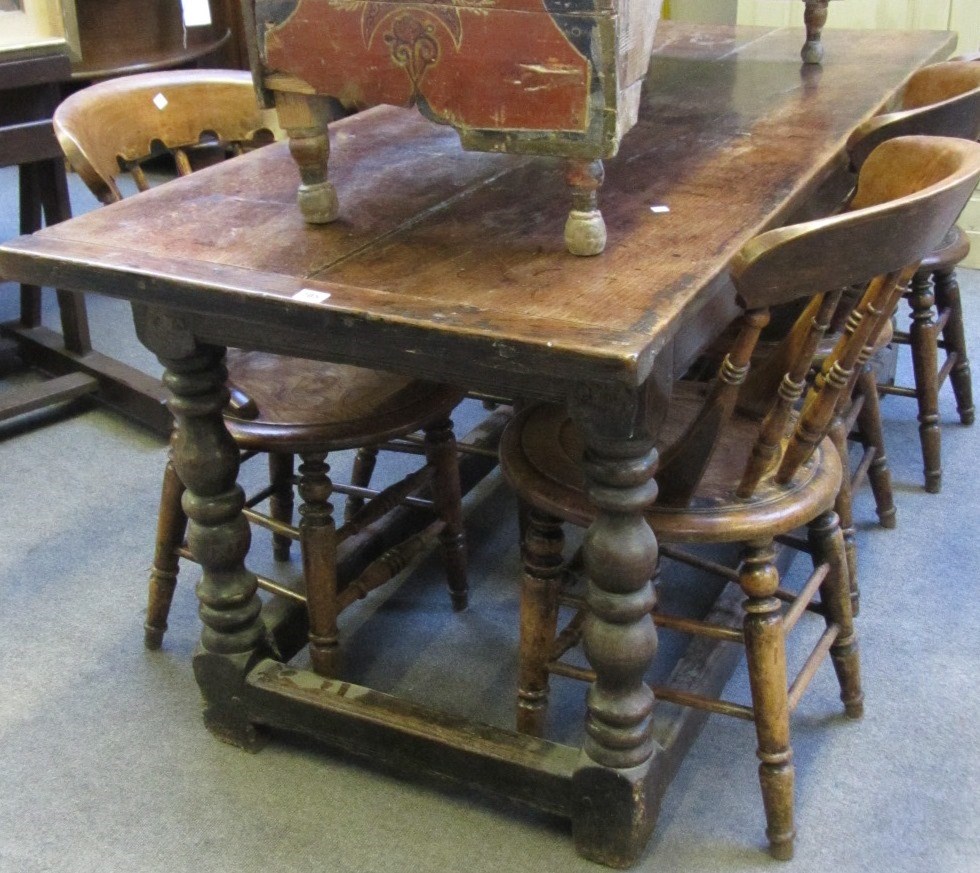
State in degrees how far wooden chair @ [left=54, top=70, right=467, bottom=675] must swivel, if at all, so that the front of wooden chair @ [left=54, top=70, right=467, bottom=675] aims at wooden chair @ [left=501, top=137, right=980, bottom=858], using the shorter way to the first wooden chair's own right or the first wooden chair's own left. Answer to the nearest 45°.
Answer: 0° — it already faces it

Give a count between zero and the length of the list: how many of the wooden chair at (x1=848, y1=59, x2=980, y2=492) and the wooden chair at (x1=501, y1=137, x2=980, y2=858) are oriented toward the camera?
0

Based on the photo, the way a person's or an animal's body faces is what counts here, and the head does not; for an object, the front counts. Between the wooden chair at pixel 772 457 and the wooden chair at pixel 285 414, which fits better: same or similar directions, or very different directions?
very different directions

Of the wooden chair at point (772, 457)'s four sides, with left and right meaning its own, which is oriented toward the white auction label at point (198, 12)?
front

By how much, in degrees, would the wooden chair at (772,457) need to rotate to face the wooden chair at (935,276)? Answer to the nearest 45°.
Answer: approximately 45° to its right

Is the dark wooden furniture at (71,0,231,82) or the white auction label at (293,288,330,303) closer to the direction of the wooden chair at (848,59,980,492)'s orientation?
the dark wooden furniture

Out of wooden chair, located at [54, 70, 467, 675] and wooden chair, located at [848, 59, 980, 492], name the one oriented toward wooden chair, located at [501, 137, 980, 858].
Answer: wooden chair, located at [54, 70, 467, 675]

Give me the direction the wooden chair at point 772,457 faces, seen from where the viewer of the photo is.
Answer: facing away from the viewer and to the left of the viewer

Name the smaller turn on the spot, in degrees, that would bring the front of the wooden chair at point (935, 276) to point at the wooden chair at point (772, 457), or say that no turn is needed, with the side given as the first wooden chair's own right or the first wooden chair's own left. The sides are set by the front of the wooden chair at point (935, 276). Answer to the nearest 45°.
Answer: approximately 135° to the first wooden chair's own left
